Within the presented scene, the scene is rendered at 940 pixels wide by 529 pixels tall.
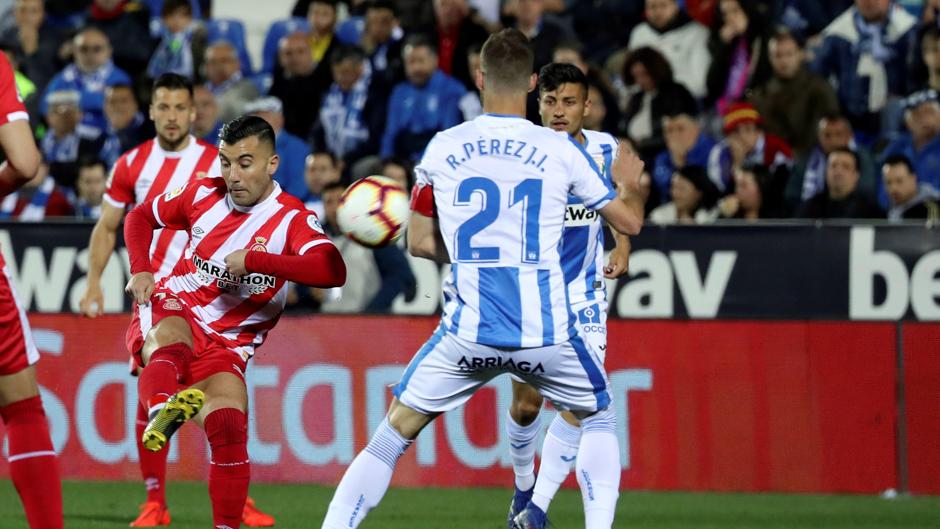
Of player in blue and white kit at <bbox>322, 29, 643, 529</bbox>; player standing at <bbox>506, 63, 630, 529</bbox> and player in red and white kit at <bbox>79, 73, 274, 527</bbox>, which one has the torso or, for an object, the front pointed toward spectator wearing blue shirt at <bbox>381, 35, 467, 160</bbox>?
the player in blue and white kit

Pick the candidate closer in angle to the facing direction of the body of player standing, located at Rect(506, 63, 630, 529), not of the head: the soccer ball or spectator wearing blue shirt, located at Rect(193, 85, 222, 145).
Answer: the soccer ball

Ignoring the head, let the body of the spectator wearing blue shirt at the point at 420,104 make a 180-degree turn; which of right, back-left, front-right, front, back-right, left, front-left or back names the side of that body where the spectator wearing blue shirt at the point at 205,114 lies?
left

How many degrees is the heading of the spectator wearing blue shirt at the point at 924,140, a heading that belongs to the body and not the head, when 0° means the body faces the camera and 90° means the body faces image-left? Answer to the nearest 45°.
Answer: approximately 0°

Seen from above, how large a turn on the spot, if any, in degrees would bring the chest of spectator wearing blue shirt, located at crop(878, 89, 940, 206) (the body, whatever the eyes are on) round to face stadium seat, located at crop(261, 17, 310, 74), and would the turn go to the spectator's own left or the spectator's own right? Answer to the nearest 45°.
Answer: approximately 90° to the spectator's own right

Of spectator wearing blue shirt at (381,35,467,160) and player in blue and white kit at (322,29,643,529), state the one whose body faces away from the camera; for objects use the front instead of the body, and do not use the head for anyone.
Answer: the player in blue and white kit
